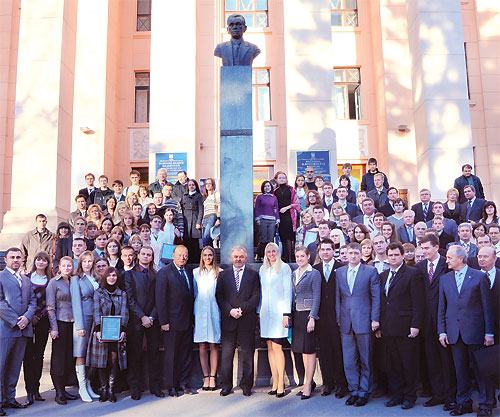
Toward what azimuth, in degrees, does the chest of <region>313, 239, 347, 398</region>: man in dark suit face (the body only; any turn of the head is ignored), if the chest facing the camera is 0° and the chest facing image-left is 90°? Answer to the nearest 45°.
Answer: approximately 0°

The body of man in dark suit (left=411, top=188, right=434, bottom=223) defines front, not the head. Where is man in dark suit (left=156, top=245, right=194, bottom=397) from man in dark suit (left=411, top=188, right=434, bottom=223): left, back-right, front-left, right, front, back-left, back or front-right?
front-right

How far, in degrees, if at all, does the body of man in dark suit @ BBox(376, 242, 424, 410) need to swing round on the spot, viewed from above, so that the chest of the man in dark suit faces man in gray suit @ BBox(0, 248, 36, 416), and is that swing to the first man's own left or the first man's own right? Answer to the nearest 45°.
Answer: approximately 45° to the first man's own right

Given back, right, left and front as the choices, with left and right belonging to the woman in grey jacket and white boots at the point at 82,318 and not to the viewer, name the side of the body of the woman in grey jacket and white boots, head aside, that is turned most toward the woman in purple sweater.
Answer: left

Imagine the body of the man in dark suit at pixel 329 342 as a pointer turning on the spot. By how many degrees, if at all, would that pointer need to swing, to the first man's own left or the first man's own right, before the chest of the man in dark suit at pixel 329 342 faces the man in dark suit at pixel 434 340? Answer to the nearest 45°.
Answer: approximately 90° to the first man's own left

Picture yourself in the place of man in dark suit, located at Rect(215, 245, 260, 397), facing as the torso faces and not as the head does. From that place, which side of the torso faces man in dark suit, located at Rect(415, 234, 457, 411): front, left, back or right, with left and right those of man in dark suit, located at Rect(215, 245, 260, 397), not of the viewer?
left

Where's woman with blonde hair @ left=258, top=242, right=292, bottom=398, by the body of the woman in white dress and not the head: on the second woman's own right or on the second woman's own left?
on the second woman's own left

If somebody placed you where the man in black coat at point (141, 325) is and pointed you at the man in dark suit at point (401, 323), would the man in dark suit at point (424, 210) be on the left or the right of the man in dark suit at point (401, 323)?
left

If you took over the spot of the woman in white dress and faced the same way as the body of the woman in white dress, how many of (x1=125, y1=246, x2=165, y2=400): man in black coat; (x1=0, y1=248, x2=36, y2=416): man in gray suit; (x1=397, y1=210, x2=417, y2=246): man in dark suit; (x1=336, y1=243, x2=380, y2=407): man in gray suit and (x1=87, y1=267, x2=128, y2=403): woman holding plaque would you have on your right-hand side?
3

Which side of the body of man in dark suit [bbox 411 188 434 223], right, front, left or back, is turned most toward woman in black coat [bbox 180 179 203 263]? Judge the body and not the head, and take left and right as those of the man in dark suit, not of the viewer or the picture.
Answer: right
